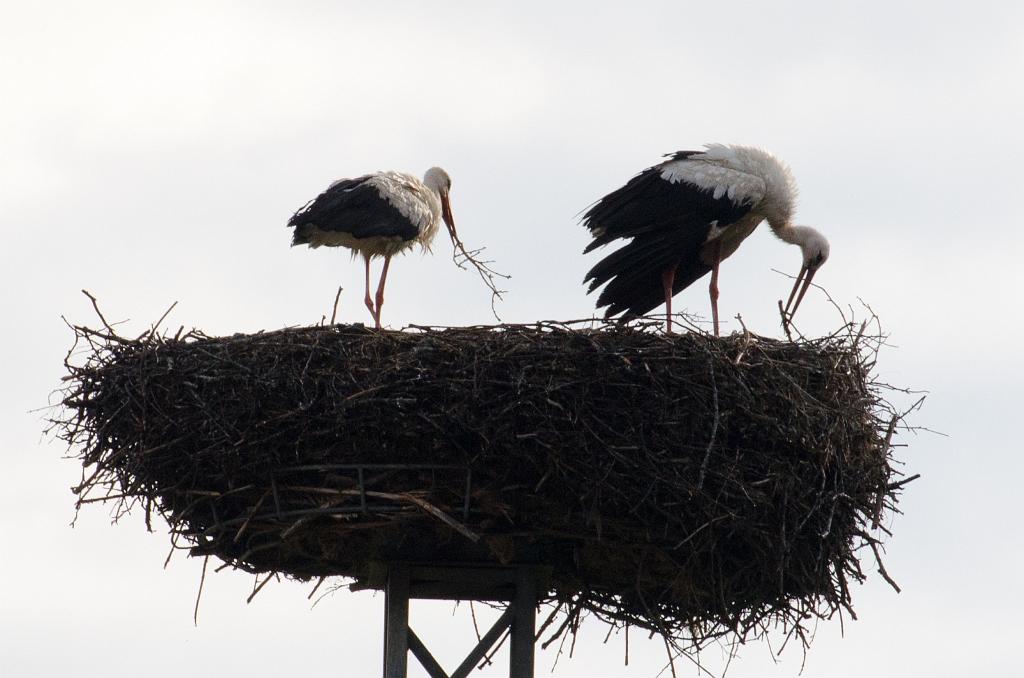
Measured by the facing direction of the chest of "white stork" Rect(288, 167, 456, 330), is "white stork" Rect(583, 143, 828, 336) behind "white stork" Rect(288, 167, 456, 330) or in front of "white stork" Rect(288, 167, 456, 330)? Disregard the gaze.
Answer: in front

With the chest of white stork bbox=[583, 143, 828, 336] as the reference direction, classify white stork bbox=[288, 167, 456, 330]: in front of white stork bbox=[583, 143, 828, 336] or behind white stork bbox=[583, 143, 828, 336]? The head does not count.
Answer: behind

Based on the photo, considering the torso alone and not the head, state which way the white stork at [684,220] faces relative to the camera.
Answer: to the viewer's right

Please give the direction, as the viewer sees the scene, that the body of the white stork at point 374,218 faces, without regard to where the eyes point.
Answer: to the viewer's right
